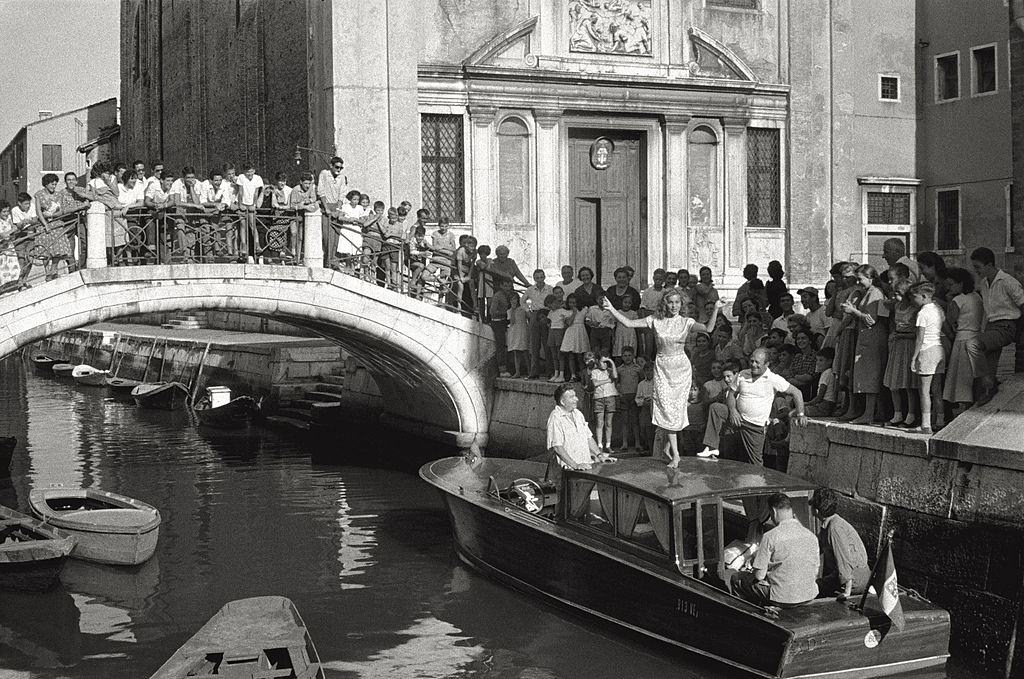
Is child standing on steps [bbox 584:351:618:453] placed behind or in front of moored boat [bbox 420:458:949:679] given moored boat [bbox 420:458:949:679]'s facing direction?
in front

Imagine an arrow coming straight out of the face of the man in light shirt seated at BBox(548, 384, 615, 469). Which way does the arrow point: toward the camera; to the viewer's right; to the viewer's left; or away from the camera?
to the viewer's right

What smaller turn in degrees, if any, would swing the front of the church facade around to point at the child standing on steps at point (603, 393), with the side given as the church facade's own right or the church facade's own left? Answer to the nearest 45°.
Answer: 0° — it already faces them

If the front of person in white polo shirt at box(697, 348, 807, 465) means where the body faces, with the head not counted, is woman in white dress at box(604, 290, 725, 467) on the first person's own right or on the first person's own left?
on the first person's own right

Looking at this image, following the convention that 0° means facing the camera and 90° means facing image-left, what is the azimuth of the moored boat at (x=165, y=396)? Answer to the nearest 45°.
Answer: approximately 315°

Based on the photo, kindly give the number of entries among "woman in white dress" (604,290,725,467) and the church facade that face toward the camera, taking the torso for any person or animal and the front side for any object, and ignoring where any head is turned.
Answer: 2

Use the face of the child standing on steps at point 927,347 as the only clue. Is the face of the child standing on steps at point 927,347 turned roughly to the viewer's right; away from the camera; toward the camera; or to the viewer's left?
to the viewer's left

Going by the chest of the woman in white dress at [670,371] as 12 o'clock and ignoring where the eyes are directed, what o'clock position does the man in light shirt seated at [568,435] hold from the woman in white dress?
The man in light shirt seated is roughly at 3 o'clock from the woman in white dress.
